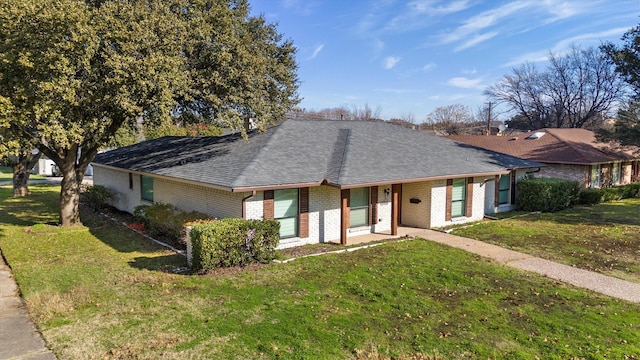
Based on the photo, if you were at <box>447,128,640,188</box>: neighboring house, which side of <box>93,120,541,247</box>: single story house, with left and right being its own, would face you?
left

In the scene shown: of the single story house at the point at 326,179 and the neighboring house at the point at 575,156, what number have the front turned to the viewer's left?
0

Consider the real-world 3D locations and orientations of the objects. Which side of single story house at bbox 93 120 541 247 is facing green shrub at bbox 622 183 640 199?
left

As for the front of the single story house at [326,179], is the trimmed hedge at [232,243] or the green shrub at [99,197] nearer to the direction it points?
the trimmed hedge

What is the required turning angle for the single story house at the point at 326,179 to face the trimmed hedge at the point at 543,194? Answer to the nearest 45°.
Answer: approximately 45° to its left

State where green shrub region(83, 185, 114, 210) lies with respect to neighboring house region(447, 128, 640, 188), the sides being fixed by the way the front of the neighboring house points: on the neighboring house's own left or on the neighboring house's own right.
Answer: on the neighboring house's own right

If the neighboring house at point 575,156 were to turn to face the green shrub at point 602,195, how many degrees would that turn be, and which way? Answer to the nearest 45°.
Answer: approximately 45° to its right

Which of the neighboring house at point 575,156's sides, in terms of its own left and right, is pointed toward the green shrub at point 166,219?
right

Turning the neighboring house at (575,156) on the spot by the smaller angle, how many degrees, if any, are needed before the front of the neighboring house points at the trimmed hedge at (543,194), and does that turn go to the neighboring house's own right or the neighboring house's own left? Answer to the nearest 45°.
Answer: approximately 45° to the neighboring house's own right

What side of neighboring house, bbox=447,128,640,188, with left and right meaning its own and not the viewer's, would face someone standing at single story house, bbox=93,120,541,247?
right

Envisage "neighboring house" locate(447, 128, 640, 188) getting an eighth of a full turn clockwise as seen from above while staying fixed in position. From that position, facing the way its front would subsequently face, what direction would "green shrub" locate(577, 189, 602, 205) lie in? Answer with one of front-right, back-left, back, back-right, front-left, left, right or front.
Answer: front
